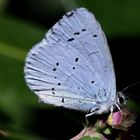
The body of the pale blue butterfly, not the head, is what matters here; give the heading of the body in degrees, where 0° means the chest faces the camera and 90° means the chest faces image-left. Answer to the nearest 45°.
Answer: approximately 270°
